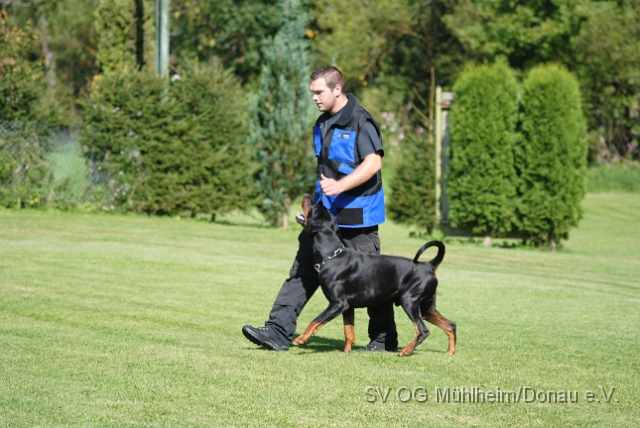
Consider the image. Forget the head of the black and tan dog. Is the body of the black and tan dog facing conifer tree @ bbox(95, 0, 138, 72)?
no

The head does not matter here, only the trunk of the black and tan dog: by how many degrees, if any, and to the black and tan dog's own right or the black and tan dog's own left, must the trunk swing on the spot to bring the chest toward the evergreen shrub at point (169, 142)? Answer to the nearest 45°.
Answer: approximately 90° to the black and tan dog's own right

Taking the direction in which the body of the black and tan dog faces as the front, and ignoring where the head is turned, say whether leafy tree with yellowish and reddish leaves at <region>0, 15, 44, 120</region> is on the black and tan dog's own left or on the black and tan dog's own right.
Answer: on the black and tan dog's own right

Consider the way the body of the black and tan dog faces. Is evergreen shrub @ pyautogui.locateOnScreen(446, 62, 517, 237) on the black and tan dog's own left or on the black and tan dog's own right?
on the black and tan dog's own right

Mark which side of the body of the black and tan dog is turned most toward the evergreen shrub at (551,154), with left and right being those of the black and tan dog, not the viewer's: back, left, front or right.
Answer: right

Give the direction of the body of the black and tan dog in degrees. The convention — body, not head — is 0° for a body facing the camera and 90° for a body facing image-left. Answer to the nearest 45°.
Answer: approximately 90°

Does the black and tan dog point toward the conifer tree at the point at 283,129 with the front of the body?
no

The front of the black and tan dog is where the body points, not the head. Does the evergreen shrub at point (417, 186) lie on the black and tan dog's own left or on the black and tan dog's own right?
on the black and tan dog's own right

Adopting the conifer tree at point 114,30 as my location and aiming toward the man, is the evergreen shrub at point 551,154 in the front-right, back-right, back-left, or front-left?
front-left
